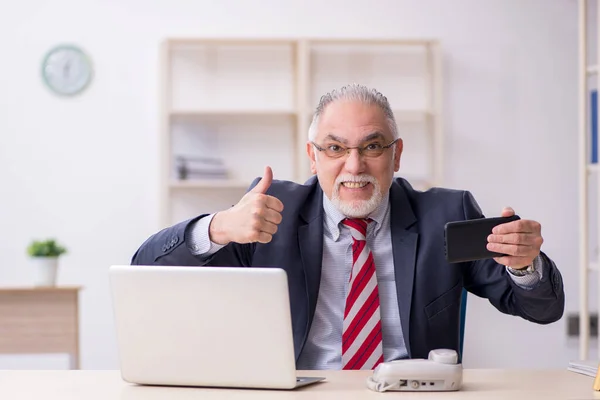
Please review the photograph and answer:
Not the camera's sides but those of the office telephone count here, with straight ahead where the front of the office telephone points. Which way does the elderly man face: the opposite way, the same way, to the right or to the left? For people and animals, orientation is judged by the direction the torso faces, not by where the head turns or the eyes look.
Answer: the opposite way

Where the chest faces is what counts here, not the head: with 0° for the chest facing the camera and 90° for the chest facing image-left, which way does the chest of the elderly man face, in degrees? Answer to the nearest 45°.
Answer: approximately 0°

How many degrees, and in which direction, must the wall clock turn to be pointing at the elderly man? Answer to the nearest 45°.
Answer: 0° — it already faces them

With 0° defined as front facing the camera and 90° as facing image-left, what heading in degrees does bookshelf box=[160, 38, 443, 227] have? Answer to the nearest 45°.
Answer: approximately 0°

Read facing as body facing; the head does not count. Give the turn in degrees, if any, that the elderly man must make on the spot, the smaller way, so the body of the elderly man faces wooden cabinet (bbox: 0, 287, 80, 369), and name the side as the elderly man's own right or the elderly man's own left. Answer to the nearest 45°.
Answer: approximately 135° to the elderly man's own right

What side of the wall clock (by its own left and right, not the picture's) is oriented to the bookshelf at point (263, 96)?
left

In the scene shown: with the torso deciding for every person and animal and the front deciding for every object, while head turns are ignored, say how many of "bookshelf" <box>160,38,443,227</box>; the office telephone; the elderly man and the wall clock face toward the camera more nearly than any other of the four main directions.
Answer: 3

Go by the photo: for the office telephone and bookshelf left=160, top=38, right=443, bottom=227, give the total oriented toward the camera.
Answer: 1

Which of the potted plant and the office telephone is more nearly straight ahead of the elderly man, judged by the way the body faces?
the office telephone

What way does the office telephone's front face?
away from the camera

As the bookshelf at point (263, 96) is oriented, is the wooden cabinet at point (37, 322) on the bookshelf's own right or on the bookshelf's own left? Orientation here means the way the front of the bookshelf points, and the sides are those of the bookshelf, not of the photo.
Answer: on the bookshelf's own right

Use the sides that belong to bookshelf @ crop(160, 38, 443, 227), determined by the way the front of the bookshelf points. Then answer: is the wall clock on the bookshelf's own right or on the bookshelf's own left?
on the bookshelf's own right
